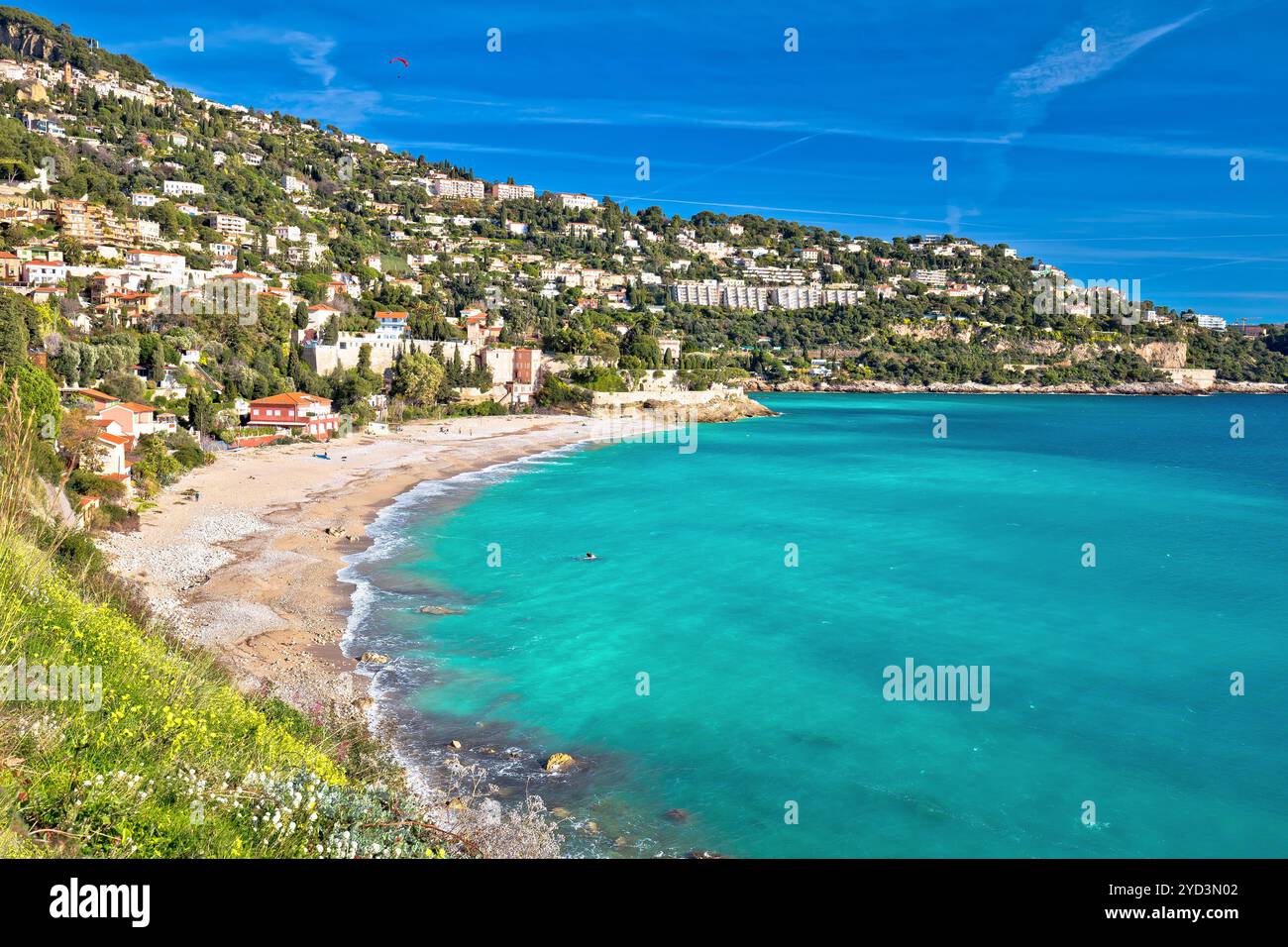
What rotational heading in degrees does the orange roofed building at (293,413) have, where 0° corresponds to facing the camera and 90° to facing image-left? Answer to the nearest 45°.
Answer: approximately 315°

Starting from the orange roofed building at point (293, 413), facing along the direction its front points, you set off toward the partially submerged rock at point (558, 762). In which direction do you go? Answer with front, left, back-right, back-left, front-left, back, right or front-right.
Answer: front-right
